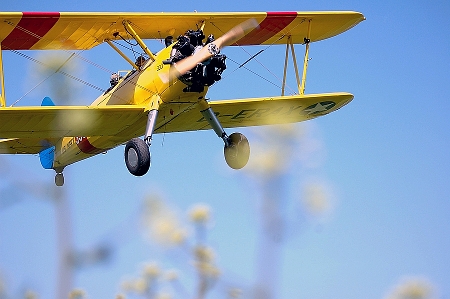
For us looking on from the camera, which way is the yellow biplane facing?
facing the viewer and to the right of the viewer
